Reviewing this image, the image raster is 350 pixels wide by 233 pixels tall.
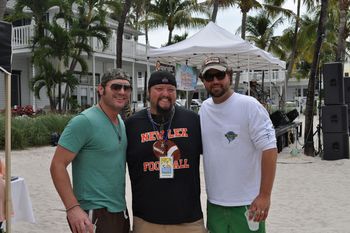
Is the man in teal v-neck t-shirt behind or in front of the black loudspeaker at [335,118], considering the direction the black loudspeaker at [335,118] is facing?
in front

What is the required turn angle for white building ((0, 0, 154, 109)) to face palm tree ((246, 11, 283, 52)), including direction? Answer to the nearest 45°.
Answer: approximately 90° to its left

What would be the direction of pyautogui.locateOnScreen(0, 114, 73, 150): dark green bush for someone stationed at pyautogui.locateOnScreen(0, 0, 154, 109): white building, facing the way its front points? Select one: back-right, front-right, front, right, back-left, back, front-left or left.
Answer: front-right

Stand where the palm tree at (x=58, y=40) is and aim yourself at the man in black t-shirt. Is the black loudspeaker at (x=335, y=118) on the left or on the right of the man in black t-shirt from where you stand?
left

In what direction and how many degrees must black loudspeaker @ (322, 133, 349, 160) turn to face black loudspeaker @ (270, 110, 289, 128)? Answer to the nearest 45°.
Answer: approximately 135° to its right

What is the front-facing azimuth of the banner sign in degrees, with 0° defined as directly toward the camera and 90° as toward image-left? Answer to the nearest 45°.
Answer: approximately 0°

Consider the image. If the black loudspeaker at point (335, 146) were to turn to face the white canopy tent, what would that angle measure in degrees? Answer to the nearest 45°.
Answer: approximately 90° to its right

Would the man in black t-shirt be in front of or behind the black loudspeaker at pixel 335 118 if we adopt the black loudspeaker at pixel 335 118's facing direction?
in front

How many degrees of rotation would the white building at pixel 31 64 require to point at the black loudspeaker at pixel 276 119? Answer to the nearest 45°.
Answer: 0° — it already faces it

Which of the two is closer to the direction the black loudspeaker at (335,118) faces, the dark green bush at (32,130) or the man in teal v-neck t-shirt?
the man in teal v-neck t-shirt

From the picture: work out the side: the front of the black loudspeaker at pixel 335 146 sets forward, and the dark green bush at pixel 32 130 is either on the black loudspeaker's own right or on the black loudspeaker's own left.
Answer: on the black loudspeaker's own right
